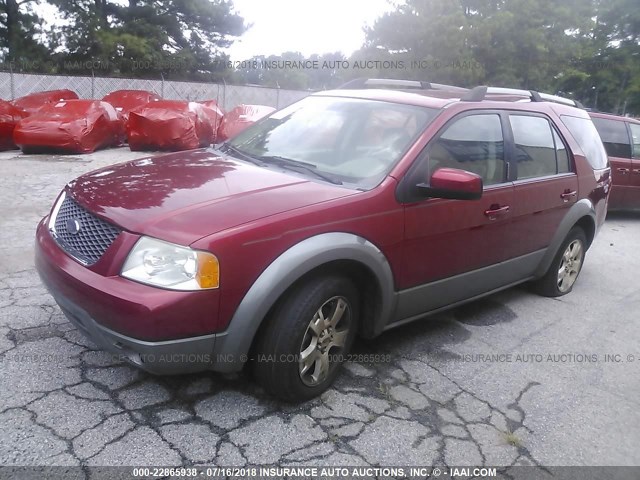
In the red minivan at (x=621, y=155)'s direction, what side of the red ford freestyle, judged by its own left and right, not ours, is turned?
back

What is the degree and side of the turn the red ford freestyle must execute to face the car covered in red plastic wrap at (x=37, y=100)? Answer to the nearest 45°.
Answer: approximately 90° to its right

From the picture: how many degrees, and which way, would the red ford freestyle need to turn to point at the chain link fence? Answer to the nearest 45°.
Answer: approximately 135° to its right

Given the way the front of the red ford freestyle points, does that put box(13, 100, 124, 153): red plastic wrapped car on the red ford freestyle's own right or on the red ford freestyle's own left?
on the red ford freestyle's own right
